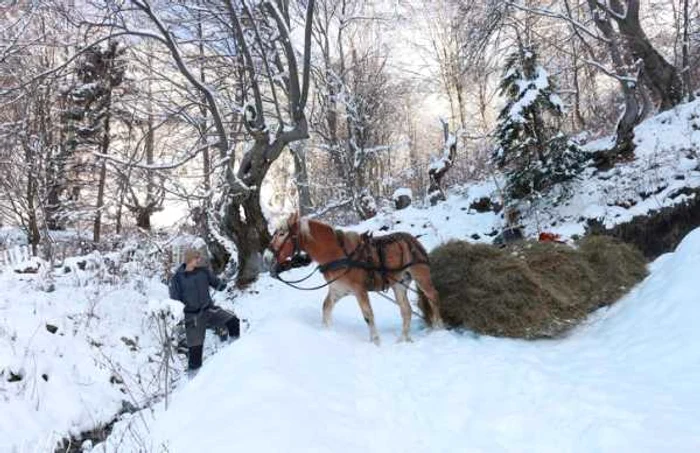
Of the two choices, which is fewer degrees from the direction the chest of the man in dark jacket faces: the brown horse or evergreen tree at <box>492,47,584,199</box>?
the brown horse

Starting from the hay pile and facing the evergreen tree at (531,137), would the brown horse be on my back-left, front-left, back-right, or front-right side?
back-left

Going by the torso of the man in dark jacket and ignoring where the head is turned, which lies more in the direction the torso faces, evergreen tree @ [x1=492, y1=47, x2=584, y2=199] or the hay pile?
the hay pile

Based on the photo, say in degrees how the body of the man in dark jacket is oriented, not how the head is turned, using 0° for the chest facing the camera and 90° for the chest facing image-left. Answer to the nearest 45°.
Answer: approximately 315°
